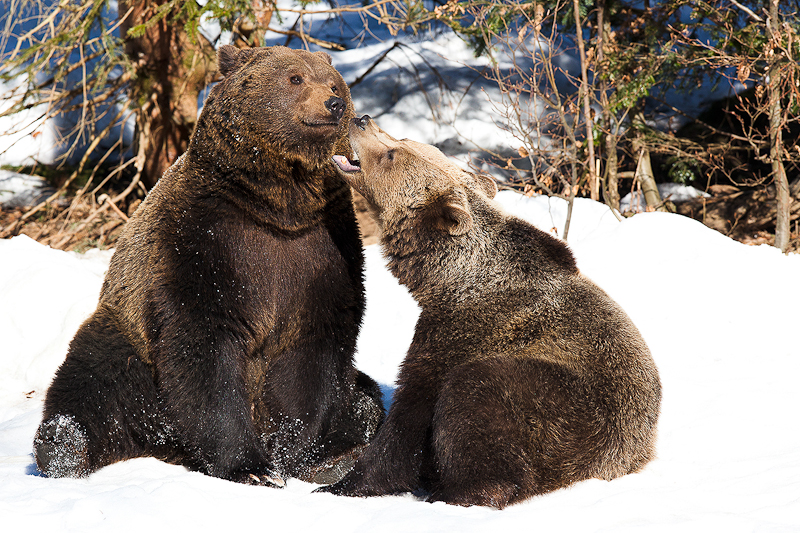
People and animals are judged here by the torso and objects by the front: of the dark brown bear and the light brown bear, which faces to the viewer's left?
the light brown bear

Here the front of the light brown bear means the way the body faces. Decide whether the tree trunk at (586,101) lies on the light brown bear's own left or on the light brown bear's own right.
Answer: on the light brown bear's own right

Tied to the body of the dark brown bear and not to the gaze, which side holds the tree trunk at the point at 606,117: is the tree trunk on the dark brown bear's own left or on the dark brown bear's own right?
on the dark brown bear's own left

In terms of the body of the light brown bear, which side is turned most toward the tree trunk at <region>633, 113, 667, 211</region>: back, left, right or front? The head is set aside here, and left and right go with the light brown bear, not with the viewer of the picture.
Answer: right

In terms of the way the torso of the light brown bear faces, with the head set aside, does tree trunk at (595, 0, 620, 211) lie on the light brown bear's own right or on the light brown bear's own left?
on the light brown bear's own right

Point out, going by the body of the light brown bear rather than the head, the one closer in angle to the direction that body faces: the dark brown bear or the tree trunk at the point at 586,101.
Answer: the dark brown bear

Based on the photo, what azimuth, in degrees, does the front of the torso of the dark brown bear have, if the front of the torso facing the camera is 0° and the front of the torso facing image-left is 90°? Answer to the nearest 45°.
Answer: approximately 315°

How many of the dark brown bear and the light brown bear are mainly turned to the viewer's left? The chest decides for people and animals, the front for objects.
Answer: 1

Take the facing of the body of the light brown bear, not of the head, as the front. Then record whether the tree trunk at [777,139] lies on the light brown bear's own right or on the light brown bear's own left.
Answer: on the light brown bear's own right

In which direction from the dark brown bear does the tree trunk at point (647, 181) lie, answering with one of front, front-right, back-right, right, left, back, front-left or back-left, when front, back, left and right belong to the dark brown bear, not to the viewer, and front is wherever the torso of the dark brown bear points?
left

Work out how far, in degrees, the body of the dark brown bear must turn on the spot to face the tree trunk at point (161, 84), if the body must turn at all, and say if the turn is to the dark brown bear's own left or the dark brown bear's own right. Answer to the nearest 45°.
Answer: approximately 135° to the dark brown bear's own left

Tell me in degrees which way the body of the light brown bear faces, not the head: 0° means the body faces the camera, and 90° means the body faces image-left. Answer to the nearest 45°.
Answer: approximately 90°

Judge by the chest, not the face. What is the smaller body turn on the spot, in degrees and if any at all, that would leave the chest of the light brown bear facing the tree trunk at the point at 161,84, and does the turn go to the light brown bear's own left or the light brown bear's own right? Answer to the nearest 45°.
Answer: approximately 45° to the light brown bear's own right

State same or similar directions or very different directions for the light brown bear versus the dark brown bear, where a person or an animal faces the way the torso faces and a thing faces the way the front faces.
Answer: very different directions
